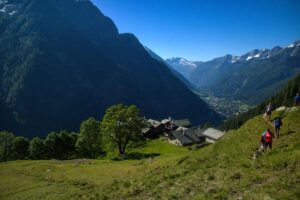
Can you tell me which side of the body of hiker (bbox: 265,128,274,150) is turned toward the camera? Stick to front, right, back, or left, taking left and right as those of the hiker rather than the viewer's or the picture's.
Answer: back
